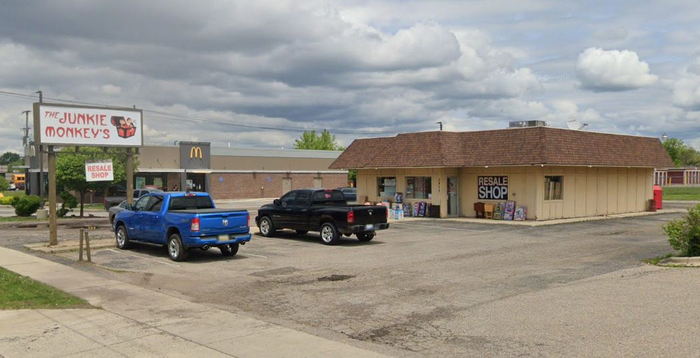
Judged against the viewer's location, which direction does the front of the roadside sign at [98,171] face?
facing the viewer

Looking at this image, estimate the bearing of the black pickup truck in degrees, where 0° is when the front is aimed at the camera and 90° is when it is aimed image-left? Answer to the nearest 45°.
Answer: approximately 135°

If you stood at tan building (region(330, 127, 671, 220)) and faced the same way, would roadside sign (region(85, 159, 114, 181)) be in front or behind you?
in front

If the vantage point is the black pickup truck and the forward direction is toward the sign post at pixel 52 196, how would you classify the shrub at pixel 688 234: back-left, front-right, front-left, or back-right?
back-left

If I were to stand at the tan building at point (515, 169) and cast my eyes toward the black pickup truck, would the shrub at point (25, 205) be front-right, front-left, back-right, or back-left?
front-right

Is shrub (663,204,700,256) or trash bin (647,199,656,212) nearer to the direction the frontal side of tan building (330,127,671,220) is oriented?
the shrub

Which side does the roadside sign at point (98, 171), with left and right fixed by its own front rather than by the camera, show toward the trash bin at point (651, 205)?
left

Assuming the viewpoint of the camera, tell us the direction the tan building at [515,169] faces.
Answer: facing the viewer and to the left of the viewer

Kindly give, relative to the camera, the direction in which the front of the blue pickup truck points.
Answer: facing away from the viewer and to the left of the viewer

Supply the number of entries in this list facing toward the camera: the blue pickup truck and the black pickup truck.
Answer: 0

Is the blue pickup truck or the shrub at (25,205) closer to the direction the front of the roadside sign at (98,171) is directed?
the blue pickup truck

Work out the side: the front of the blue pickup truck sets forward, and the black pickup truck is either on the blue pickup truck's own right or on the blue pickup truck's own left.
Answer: on the blue pickup truck's own right

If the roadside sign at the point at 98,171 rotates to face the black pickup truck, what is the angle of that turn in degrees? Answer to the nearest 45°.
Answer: approximately 45° to its left

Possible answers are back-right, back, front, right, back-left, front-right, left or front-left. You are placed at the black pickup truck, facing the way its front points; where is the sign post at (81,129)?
front-left

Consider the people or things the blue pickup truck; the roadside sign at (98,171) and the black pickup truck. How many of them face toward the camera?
1
